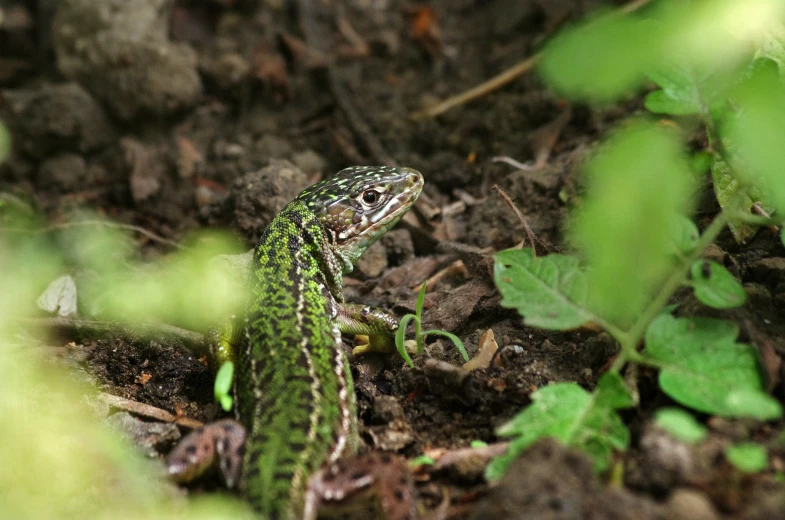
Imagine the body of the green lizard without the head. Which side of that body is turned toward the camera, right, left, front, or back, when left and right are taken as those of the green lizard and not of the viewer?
back

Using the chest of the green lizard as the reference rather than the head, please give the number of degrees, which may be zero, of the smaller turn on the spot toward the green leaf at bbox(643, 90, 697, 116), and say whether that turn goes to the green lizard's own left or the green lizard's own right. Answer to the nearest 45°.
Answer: approximately 90° to the green lizard's own right

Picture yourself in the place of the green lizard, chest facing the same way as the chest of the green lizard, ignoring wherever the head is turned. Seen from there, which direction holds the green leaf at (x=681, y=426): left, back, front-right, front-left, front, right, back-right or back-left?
back-right

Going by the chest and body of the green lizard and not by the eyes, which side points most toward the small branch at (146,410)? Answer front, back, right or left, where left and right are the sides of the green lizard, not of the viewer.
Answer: left

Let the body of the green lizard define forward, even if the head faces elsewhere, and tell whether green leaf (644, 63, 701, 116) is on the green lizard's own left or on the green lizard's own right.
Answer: on the green lizard's own right

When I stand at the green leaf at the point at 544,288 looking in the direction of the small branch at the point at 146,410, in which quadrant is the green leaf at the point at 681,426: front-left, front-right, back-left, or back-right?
back-left

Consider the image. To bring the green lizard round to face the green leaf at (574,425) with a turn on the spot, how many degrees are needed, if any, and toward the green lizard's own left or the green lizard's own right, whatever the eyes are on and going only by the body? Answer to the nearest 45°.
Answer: approximately 135° to the green lizard's own right

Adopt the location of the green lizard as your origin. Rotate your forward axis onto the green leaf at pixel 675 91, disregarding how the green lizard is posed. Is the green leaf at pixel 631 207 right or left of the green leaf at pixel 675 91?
right
